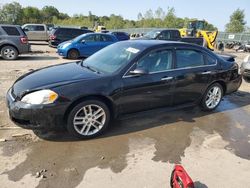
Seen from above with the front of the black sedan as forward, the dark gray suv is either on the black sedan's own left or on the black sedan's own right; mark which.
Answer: on the black sedan's own right

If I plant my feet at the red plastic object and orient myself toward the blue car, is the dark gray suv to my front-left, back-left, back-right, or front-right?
front-left

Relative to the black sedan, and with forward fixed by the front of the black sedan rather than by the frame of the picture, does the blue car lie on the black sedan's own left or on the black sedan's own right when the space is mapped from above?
on the black sedan's own right

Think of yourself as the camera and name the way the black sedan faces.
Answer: facing the viewer and to the left of the viewer

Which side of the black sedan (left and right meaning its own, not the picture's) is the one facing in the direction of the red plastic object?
left
